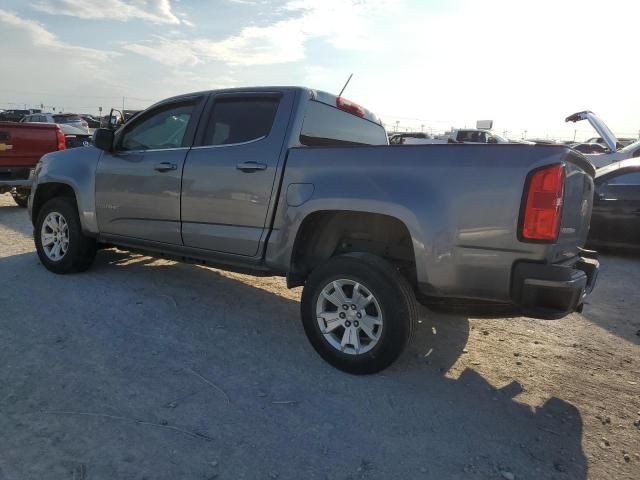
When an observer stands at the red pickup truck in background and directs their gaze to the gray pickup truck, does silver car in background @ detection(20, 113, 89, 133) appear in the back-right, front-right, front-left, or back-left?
back-left

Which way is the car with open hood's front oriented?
to the viewer's left

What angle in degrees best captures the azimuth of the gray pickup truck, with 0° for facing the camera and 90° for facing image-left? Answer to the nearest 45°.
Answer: approximately 135°

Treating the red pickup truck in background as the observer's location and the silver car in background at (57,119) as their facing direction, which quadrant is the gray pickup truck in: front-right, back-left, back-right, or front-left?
back-right

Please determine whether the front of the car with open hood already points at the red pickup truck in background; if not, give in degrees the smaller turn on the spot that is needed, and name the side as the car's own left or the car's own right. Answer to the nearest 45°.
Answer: approximately 45° to the car's own left
